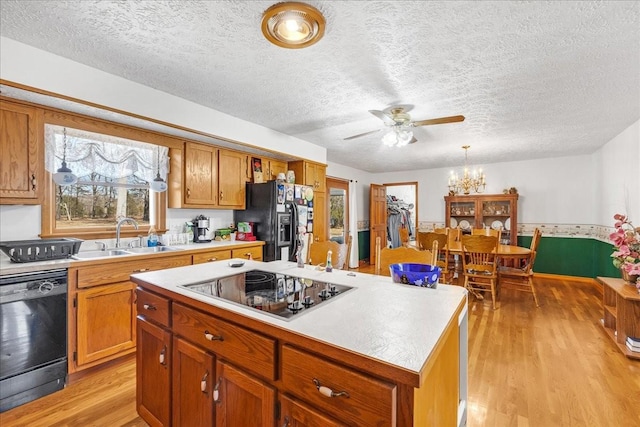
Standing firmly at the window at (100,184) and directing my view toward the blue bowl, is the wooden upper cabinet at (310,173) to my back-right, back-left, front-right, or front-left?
front-left

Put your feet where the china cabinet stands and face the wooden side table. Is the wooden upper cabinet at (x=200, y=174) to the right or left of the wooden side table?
right

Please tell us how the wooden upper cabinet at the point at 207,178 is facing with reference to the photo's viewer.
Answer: facing the viewer and to the right of the viewer

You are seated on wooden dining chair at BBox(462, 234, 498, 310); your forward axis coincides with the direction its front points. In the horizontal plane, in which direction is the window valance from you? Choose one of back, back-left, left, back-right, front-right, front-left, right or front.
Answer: back-left

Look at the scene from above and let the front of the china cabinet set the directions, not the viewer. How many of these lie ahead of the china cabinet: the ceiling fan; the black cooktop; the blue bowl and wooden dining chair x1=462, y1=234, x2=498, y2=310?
4

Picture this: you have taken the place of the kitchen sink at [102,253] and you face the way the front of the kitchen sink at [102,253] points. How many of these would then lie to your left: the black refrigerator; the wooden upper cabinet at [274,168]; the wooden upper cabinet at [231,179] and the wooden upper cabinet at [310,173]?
4

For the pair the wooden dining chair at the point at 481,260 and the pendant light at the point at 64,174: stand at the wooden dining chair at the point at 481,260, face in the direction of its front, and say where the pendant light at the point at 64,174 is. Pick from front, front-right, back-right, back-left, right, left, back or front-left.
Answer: back-left

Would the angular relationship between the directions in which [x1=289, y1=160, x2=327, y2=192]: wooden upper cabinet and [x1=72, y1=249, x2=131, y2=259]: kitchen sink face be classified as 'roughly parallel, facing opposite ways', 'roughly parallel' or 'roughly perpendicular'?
roughly parallel

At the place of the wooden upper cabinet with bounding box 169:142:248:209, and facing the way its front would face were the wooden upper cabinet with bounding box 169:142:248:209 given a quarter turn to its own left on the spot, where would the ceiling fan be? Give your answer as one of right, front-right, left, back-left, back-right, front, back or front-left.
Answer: right

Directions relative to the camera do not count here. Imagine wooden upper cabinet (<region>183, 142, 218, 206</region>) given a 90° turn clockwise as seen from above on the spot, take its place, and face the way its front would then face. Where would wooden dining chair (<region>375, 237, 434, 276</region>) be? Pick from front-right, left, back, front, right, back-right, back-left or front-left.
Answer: left

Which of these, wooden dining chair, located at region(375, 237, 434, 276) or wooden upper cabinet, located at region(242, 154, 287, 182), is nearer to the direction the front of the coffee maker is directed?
the wooden dining chair

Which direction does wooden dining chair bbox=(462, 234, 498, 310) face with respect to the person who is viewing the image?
facing away from the viewer

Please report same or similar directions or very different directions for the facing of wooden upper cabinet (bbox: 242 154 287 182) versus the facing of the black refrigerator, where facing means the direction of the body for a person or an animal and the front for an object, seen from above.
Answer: same or similar directions
